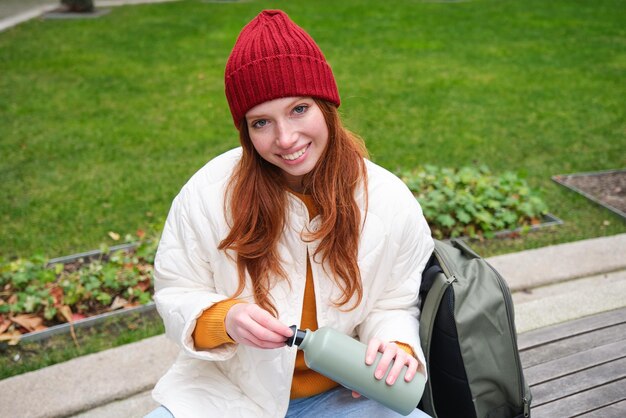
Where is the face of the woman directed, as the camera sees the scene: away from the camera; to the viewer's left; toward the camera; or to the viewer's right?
toward the camera

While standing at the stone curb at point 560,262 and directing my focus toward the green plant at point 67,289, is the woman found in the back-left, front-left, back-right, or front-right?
front-left

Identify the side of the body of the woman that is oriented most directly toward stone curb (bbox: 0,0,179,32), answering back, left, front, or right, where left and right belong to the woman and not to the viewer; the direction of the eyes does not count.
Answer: back

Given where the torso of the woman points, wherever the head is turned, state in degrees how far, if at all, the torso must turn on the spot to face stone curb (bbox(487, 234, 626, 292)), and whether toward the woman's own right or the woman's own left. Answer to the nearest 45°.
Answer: approximately 135° to the woman's own left

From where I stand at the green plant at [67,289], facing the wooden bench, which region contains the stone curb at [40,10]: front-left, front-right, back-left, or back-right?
back-left

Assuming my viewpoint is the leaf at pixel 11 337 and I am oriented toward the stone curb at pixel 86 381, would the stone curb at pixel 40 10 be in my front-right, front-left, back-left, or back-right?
back-left

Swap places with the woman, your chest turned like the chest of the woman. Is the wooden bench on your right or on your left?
on your left

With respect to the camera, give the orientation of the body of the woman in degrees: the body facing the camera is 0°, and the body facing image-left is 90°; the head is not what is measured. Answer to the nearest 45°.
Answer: approximately 0°

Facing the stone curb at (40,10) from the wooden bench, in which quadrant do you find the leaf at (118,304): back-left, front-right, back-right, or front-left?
front-left

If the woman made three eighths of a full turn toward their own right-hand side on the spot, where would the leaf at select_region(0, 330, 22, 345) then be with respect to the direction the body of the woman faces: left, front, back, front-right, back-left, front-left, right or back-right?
front
